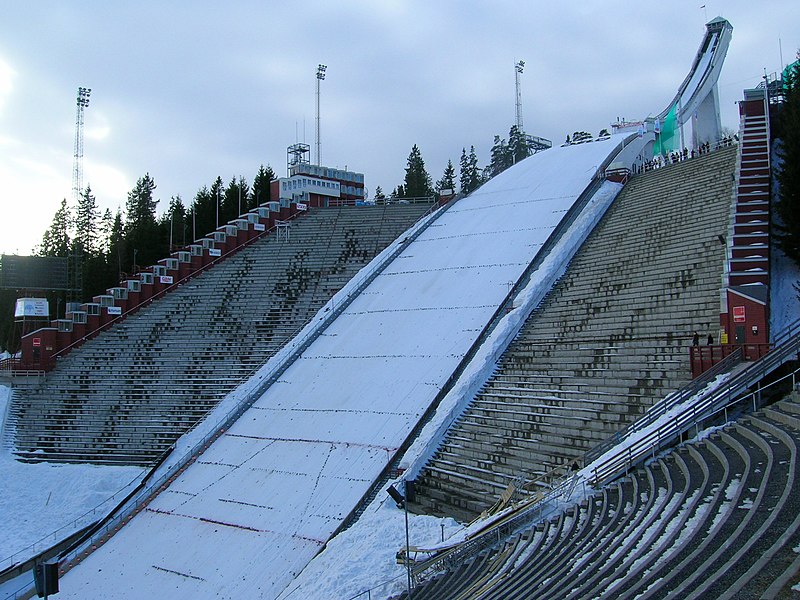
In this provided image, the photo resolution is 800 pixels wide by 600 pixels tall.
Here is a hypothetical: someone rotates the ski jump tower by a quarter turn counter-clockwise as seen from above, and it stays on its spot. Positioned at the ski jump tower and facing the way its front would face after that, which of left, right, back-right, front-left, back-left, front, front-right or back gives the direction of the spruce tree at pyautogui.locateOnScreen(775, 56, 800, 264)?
front-right

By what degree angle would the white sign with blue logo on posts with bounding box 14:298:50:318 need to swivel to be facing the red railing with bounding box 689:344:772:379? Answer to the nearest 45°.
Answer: approximately 45° to its left

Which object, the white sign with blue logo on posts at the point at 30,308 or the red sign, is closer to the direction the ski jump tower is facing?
the white sign with blue logo on posts

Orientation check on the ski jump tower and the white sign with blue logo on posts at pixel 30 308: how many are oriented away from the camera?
0

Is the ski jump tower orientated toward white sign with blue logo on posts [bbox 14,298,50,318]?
yes

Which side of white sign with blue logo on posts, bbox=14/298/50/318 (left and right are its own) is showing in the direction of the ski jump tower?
left

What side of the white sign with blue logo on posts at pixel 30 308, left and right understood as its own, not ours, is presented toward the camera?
front
